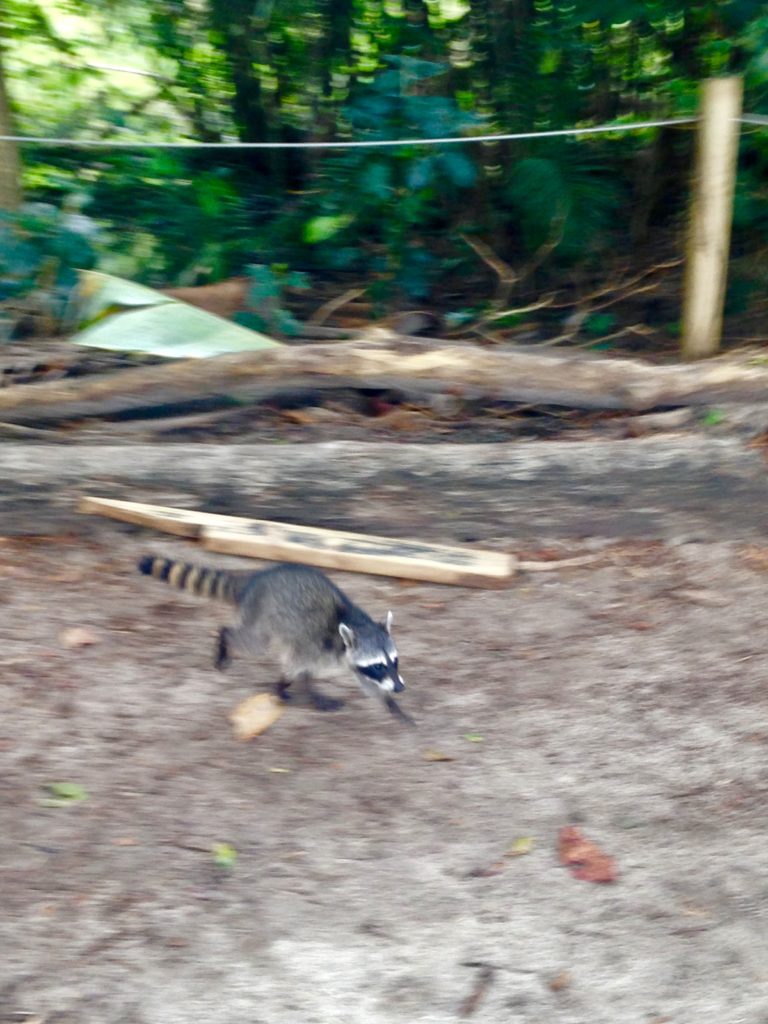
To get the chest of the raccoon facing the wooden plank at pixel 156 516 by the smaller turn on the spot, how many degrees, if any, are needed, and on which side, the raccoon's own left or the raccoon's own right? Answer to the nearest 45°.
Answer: approximately 180°

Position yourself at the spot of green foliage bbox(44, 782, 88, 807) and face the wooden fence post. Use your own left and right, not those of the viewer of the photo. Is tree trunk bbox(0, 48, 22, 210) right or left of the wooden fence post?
left

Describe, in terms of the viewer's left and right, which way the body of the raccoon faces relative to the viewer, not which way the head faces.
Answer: facing the viewer and to the right of the viewer

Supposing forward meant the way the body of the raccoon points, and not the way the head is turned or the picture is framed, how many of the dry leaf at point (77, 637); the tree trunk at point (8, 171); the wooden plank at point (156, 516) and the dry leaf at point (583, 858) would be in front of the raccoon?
1

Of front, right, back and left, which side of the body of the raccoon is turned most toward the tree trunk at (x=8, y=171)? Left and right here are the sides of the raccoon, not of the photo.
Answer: back

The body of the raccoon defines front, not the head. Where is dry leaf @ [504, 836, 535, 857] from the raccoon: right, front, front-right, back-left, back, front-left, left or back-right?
front

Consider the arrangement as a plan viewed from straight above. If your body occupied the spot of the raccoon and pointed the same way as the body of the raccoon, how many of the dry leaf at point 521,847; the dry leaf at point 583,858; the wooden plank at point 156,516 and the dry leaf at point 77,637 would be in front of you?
2

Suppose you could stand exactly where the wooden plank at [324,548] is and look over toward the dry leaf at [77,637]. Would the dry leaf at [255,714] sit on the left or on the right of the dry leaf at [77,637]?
left

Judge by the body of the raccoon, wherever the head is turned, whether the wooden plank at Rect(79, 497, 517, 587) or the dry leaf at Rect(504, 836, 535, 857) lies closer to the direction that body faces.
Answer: the dry leaf

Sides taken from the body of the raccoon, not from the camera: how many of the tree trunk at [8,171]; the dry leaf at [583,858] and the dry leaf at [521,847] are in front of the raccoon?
2

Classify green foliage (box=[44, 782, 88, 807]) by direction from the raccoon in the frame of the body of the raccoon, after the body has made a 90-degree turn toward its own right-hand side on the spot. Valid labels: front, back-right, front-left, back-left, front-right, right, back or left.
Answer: front

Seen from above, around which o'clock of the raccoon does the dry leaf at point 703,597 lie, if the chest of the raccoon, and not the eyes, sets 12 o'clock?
The dry leaf is roughly at 10 o'clock from the raccoon.

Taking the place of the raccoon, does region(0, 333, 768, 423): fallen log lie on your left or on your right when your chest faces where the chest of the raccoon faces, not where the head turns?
on your left

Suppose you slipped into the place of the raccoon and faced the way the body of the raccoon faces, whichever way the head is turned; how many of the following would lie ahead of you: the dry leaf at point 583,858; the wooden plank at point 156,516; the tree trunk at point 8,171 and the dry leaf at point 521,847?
2

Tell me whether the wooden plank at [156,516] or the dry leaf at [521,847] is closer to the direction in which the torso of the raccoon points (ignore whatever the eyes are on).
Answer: the dry leaf
